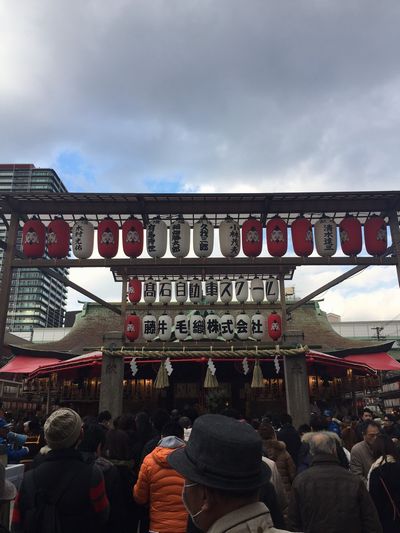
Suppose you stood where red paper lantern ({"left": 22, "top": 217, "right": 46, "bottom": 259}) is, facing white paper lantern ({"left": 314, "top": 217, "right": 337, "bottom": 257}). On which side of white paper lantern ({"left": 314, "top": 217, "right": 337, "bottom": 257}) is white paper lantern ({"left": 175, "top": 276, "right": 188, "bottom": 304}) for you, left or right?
left

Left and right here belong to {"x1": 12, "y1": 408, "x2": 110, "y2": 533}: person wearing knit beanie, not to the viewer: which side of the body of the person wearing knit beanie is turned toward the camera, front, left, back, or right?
back

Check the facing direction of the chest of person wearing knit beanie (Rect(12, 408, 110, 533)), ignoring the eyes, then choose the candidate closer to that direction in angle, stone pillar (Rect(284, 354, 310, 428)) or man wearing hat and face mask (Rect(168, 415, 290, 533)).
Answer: the stone pillar

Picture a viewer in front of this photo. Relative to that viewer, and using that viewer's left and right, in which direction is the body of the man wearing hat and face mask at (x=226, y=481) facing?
facing away from the viewer and to the left of the viewer

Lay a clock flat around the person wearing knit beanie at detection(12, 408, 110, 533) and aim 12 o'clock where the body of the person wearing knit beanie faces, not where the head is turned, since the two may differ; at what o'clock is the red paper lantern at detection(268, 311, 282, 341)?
The red paper lantern is roughly at 1 o'clock from the person wearing knit beanie.

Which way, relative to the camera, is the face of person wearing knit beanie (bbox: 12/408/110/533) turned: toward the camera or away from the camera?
away from the camera

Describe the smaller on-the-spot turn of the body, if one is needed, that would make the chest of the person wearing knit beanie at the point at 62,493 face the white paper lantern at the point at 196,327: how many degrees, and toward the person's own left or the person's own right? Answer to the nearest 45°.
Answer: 0° — they already face it

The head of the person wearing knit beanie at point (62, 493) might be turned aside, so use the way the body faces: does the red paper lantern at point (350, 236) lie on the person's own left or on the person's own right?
on the person's own right
